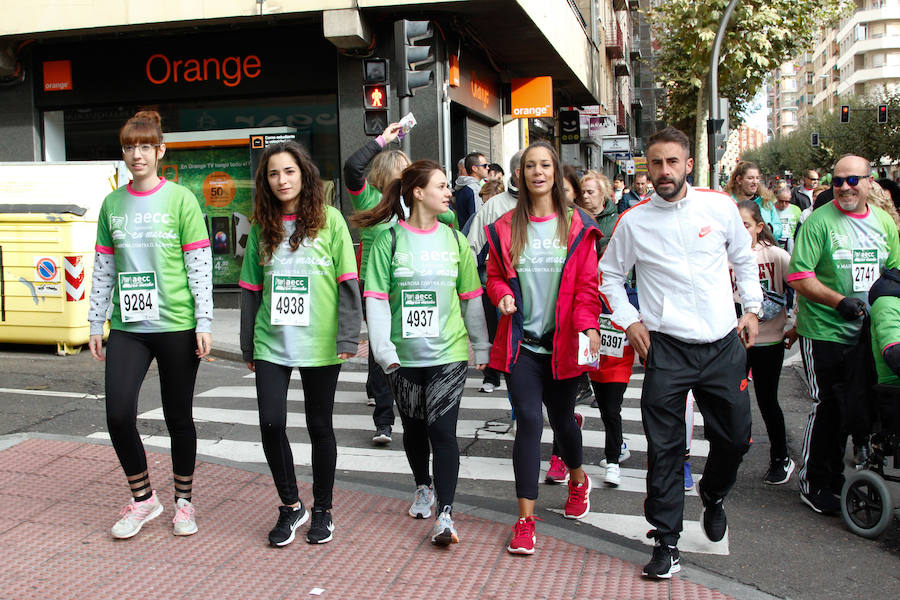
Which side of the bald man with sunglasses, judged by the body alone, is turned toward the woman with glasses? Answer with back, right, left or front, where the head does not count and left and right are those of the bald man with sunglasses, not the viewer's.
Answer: right

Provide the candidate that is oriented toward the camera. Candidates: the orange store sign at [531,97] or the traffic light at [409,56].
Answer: the orange store sign

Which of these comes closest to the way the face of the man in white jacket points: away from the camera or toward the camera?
toward the camera

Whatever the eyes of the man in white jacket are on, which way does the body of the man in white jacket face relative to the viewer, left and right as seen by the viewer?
facing the viewer

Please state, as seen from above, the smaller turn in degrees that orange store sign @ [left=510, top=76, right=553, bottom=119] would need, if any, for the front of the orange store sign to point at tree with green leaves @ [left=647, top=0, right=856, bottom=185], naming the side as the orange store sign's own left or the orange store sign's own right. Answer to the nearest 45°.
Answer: approximately 135° to the orange store sign's own left

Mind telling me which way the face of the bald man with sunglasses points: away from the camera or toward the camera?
toward the camera

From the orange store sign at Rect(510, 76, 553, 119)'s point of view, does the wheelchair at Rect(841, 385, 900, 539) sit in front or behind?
in front

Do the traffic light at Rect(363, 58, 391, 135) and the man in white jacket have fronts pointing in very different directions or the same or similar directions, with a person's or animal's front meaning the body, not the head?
same or similar directions

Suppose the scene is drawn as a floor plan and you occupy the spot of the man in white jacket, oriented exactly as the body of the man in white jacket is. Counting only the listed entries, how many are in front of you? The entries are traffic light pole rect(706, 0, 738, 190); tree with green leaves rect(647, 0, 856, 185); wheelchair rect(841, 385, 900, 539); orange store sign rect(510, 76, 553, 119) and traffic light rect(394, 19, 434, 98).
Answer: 0

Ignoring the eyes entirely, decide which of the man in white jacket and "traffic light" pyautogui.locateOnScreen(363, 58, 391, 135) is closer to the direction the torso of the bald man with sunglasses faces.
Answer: the man in white jacket

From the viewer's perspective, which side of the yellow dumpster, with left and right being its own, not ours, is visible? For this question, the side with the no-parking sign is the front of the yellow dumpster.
front

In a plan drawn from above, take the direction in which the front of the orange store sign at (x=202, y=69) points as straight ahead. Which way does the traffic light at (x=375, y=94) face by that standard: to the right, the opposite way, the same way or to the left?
the same way

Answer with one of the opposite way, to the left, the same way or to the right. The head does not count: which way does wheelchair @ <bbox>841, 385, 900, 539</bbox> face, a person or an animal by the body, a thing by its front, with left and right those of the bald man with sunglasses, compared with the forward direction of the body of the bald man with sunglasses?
the same way

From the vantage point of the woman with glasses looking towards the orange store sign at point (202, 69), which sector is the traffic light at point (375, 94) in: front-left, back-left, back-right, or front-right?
front-right

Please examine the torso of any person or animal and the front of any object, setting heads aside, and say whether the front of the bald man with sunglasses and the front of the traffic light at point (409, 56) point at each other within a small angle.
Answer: no

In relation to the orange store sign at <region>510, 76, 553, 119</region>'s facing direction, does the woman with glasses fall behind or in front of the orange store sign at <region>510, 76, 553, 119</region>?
in front

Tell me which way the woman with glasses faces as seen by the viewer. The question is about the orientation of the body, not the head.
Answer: toward the camera

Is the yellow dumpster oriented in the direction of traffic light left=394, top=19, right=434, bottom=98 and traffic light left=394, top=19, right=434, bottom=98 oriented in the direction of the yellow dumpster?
no

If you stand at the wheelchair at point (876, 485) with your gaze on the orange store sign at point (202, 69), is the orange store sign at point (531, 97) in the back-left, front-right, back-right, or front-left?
front-right

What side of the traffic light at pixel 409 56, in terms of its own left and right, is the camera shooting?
right
